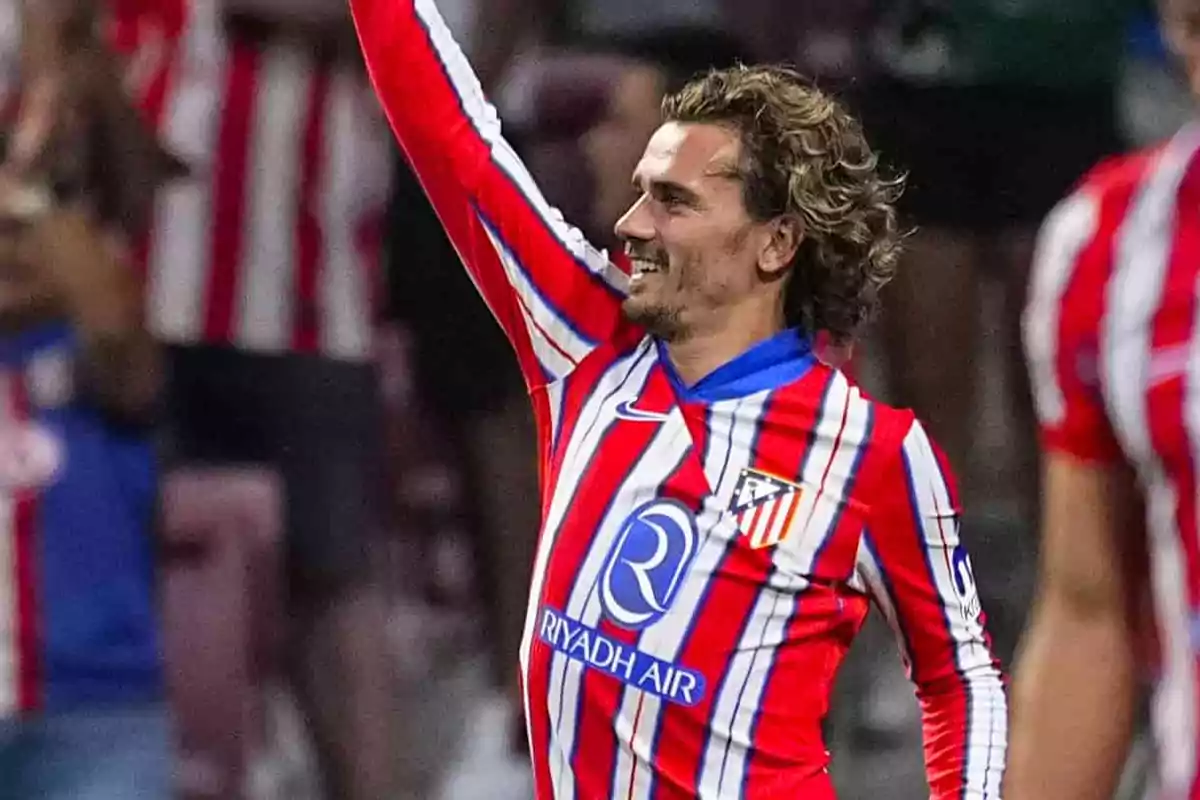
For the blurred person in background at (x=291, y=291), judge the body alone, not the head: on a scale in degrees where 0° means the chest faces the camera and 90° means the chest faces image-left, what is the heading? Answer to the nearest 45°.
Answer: approximately 0°

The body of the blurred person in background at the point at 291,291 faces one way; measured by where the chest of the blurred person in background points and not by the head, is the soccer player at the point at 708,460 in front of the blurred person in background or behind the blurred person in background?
in front

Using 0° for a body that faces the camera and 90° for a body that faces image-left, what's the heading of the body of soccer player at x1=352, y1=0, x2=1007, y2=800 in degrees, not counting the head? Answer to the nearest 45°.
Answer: approximately 45°

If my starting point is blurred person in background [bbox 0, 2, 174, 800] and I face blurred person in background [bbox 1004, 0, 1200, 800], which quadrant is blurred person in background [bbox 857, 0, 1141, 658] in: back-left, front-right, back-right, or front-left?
front-left

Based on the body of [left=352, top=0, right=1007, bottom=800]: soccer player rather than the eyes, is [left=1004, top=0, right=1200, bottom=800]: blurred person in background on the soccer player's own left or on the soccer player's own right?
on the soccer player's own left

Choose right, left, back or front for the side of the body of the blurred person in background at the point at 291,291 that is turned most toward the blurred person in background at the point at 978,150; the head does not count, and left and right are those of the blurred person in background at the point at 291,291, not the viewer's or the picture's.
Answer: left

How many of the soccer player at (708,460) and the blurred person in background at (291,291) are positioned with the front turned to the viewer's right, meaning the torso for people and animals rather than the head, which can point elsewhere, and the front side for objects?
0

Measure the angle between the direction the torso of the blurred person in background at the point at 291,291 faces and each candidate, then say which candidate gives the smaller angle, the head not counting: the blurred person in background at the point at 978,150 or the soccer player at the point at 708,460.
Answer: the soccer player
